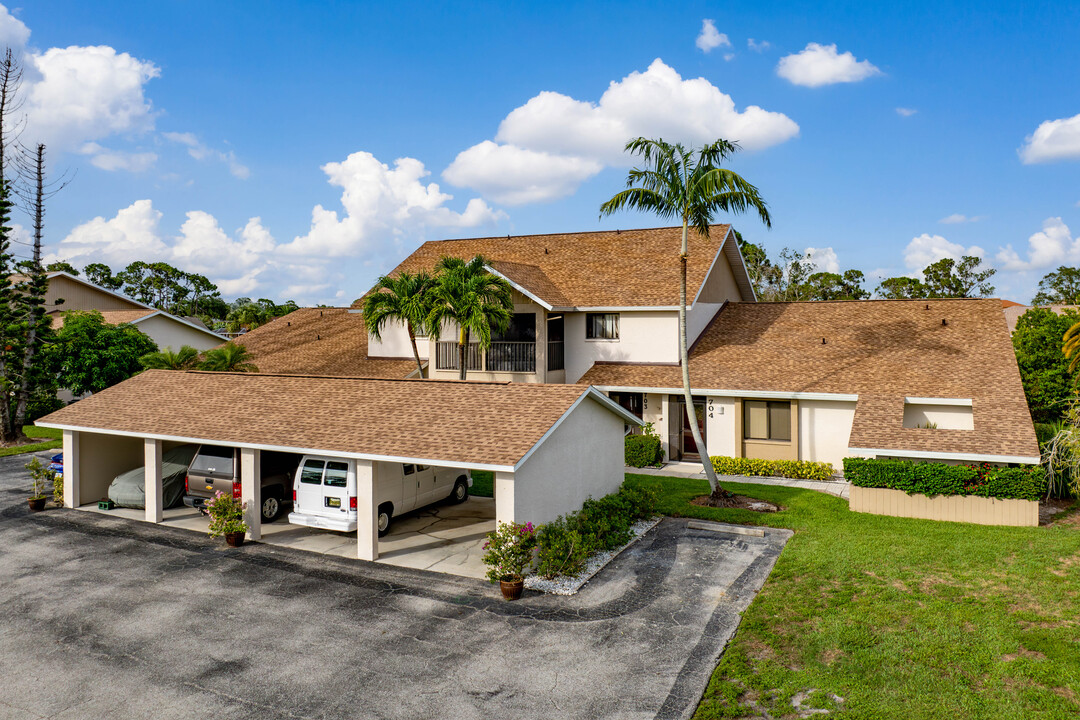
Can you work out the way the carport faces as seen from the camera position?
facing the viewer and to the left of the viewer

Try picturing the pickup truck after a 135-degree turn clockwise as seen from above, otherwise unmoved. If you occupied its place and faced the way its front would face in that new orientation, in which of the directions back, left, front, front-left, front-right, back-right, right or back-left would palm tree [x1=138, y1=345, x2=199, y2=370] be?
back

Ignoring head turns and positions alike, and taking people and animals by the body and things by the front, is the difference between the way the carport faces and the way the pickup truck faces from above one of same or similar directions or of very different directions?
very different directions

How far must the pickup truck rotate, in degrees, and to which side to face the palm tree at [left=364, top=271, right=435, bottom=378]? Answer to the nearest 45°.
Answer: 0° — it already faces it

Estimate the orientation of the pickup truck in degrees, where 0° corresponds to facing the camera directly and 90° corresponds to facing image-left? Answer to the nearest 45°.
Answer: approximately 225°

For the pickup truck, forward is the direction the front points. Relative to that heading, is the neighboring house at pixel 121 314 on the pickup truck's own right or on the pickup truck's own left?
on the pickup truck's own left

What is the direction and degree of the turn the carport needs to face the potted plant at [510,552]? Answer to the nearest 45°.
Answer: approximately 90° to its left

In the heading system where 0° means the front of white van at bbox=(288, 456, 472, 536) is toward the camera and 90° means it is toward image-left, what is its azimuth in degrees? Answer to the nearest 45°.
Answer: approximately 225°

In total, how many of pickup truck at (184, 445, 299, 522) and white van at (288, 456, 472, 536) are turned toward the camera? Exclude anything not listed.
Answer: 0

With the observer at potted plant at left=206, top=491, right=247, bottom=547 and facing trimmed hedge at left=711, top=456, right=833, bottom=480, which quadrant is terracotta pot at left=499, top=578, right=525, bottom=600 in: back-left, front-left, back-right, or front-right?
front-right

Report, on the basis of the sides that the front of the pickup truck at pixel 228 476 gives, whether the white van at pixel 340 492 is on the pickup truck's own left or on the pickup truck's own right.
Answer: on the pickup truck's own right

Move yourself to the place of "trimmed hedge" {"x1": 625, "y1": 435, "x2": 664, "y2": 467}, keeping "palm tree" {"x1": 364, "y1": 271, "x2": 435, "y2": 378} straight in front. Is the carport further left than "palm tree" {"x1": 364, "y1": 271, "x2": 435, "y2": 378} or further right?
left

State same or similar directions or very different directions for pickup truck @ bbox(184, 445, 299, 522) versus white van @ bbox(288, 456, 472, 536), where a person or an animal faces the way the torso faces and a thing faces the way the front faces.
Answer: same or similar directions

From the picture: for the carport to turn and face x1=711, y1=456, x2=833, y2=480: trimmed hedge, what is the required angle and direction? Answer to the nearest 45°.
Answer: approximately 135° to its left

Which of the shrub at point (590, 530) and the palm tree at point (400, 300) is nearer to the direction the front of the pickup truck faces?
the palm tree
